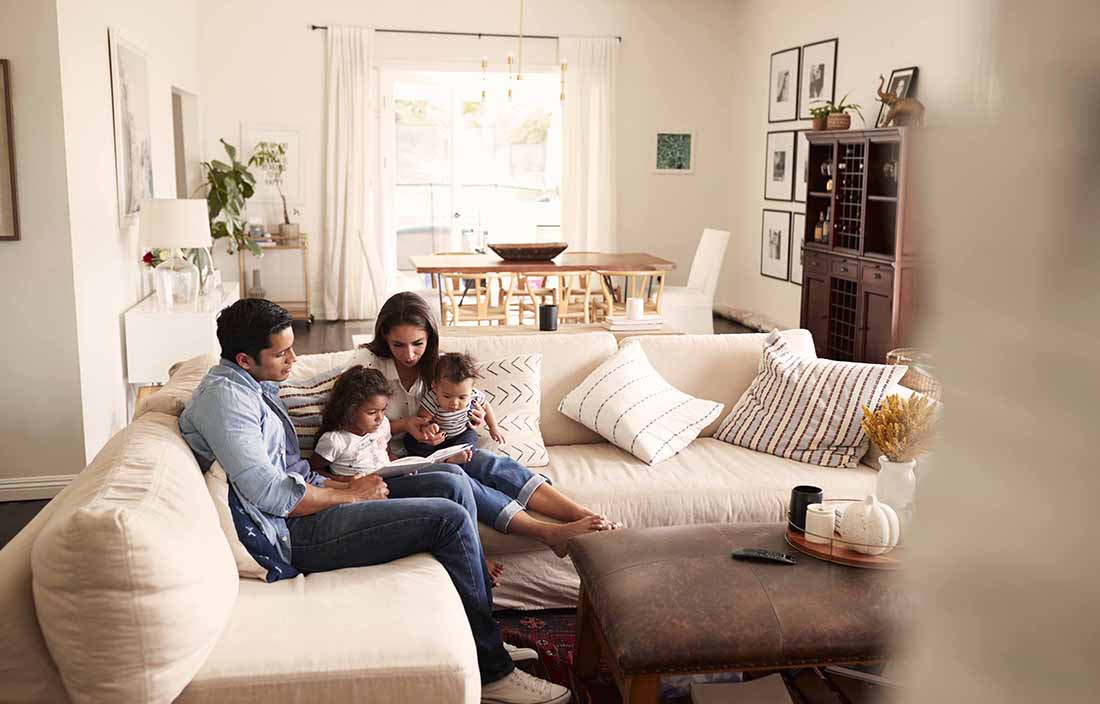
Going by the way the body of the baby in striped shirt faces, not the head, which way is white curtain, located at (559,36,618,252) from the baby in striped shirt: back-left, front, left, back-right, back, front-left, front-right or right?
back

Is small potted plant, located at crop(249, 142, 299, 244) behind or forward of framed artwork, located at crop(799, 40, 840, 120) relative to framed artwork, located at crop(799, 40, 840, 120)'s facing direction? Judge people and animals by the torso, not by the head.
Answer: forward

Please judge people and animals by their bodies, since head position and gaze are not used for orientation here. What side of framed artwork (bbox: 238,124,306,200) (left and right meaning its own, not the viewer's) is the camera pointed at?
front

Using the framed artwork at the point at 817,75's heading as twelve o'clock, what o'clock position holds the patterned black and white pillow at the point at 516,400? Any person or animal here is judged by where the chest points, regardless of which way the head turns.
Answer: The patterned black and white pillow is roughly at 11 o'clock from the framed artwork.

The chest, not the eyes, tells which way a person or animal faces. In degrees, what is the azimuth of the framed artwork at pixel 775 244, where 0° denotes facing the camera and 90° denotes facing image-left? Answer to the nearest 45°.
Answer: approximately 45°

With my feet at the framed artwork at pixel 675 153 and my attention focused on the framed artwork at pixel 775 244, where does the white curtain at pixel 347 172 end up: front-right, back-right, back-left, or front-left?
back-right

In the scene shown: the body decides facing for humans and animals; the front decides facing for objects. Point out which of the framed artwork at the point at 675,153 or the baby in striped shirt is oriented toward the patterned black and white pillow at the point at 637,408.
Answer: the framed artwork

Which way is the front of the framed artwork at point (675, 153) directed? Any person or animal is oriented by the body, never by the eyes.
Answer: toward the camera

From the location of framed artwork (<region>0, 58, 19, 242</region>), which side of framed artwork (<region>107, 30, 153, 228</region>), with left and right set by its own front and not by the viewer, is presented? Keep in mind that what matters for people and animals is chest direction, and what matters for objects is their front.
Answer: right

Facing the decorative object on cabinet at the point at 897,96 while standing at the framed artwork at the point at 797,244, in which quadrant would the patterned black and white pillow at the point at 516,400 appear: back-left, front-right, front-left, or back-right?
front-right

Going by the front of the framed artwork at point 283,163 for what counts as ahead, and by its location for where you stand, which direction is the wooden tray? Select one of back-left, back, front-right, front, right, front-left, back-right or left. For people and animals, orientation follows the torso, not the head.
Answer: front

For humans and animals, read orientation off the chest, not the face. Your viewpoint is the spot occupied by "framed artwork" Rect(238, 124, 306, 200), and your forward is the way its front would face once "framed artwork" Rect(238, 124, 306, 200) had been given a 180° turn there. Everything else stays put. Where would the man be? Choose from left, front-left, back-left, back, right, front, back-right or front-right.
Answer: back

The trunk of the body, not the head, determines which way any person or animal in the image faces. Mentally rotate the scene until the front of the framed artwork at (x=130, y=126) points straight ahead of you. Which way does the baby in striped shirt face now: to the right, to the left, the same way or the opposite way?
to the right

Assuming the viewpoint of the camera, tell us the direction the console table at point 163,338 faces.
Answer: facing to the right of the viewer

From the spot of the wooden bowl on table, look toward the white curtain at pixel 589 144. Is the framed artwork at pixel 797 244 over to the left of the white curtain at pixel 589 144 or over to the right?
right

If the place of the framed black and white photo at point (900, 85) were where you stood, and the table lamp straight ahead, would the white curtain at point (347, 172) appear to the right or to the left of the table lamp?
right

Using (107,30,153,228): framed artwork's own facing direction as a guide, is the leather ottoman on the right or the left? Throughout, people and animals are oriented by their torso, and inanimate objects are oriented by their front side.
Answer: on its right

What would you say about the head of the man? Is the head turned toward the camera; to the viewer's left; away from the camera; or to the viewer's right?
to the viewer's right

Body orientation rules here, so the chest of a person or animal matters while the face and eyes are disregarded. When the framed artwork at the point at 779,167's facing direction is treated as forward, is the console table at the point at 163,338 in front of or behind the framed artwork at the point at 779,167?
in front
